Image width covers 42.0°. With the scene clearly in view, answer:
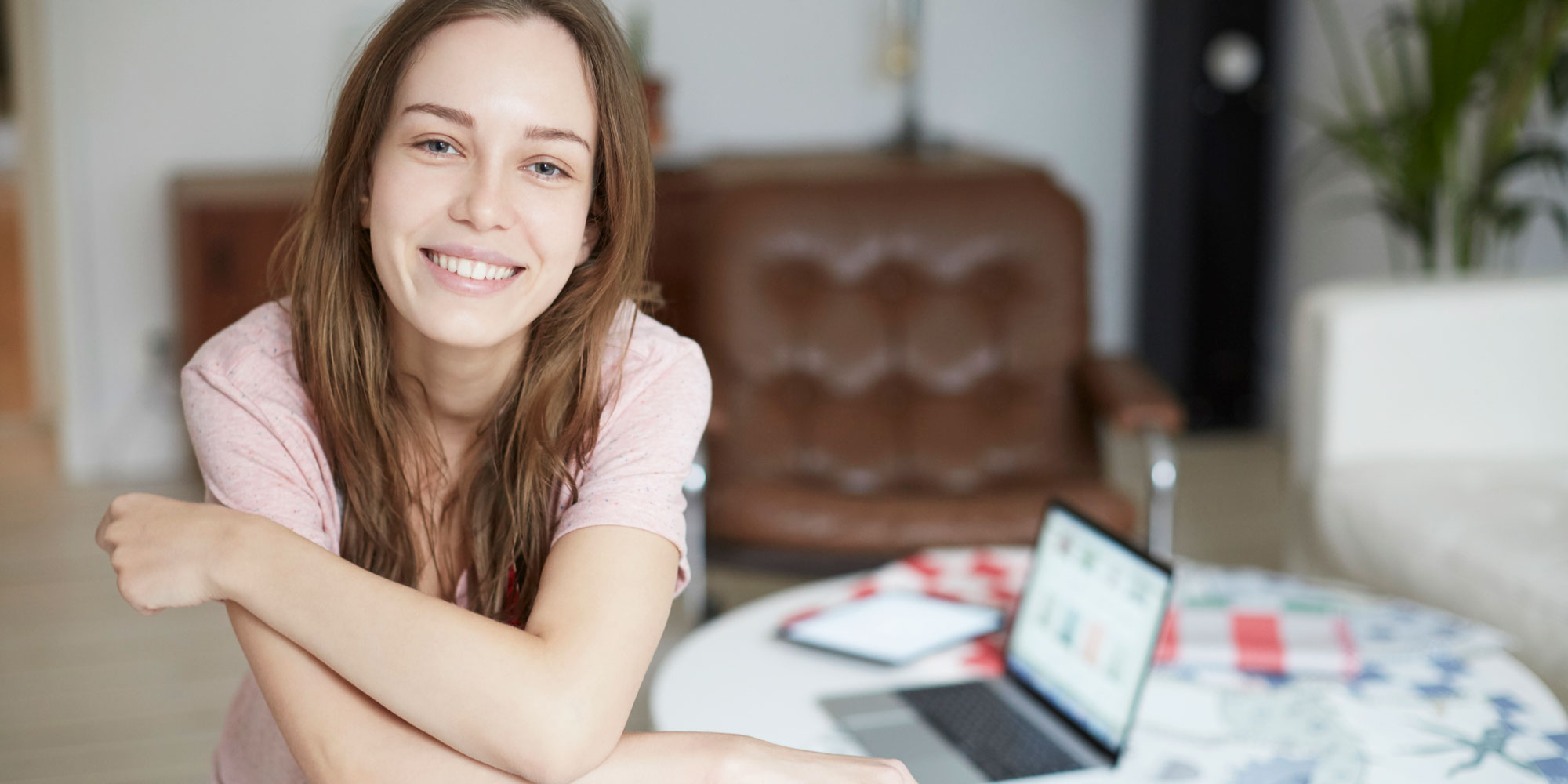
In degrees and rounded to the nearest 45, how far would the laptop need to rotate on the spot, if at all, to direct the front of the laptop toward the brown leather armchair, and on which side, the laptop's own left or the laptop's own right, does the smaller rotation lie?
approximately 135° to the laptop's own right

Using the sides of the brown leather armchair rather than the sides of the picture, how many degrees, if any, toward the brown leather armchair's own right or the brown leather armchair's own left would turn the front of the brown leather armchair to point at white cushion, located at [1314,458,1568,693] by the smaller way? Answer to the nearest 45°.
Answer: approximately 45° to the brown leather armchair's own left

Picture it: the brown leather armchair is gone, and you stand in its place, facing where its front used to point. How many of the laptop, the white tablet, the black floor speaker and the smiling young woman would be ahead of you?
3

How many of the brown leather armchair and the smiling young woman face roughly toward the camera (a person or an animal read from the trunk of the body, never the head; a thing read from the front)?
2

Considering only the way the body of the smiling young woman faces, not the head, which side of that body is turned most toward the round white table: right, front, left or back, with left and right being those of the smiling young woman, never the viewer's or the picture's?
left

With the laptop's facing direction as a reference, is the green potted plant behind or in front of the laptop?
behind
